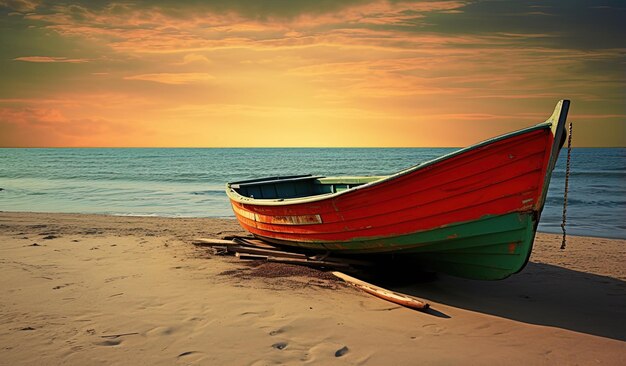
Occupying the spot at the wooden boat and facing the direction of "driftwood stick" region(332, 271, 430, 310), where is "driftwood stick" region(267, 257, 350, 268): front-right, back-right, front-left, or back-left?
front-right

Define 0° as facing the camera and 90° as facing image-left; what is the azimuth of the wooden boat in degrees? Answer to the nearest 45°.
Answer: approximately 315°

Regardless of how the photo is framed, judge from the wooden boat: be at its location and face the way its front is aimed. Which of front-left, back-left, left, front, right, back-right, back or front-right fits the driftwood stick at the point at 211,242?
back
